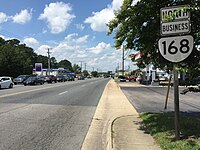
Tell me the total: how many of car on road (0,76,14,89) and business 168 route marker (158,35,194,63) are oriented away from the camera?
0

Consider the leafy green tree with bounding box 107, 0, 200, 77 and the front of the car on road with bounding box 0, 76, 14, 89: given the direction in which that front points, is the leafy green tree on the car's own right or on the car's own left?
on the car's own left

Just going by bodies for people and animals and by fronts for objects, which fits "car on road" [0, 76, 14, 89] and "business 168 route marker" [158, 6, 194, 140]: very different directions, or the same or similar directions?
same or similar directions

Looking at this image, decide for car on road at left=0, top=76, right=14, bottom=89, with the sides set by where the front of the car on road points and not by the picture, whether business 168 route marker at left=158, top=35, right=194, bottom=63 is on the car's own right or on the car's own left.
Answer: on the car's own left

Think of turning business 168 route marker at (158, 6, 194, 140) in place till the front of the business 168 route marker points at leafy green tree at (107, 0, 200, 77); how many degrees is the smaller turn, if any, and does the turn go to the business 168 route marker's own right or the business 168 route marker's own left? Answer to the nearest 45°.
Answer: approximately 135° to the business 168 route marker's own right

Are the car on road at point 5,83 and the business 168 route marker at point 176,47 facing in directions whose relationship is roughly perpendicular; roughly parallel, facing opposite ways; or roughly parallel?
roughly parallel

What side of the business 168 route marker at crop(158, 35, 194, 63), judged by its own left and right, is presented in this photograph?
front

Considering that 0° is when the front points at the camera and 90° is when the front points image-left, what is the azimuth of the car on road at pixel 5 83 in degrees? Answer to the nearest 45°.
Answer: approximately 45°

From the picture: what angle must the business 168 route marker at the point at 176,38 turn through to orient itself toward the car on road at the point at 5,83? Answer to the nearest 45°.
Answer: approximately 135° to its right
